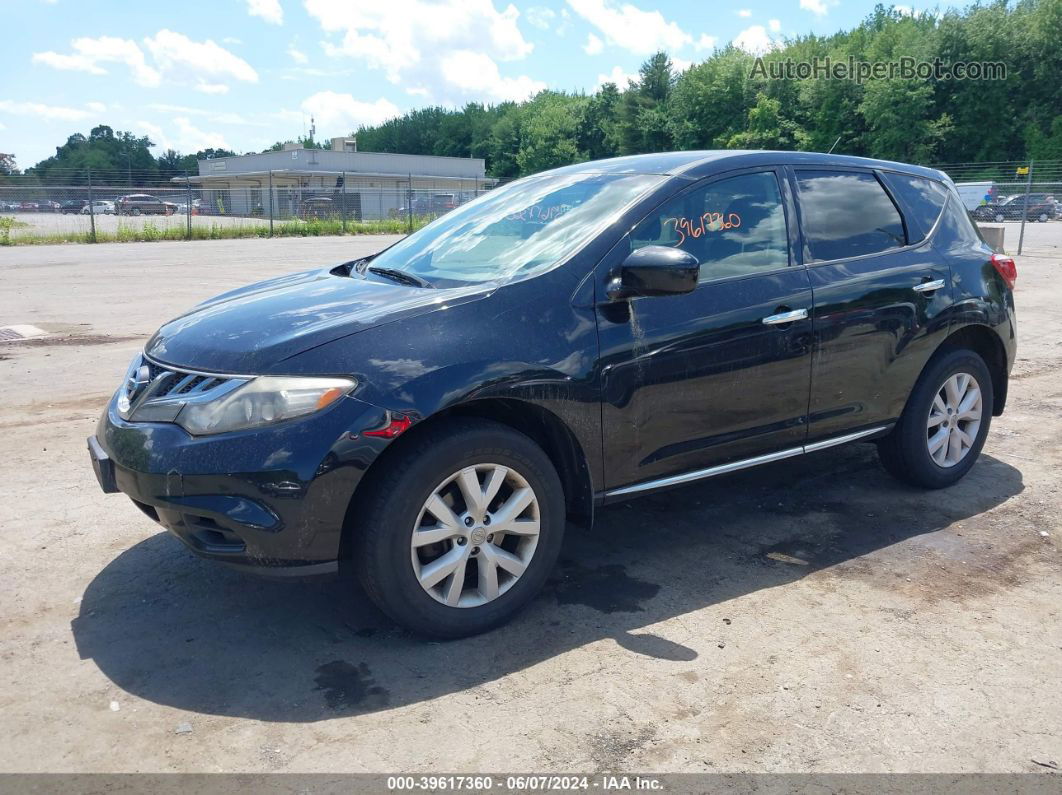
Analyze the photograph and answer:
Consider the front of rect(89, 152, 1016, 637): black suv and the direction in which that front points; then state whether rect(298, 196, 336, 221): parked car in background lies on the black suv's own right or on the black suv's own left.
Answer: on the black suv's own right

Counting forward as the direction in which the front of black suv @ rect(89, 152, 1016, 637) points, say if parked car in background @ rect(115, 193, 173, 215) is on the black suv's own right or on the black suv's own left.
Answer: on the black suv's own right

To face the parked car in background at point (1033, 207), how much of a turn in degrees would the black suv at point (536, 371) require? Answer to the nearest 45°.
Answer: approximately 180°

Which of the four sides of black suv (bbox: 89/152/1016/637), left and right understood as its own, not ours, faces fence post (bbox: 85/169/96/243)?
right

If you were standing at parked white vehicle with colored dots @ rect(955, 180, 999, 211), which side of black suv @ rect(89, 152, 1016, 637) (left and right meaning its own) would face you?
back

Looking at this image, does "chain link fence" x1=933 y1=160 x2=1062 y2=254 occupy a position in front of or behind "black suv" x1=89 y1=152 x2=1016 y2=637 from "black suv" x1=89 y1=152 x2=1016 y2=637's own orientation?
behind

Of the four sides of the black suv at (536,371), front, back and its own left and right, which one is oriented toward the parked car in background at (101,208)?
right

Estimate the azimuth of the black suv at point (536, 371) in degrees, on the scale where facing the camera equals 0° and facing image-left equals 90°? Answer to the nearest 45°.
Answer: approximately 45°
